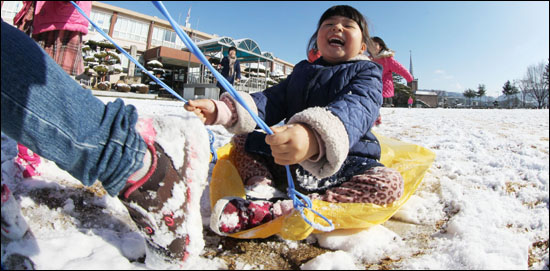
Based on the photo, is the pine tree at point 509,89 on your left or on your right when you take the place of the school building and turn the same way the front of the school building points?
on your left

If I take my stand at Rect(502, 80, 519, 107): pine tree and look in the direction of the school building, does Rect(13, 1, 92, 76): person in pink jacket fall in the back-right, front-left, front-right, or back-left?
front-left

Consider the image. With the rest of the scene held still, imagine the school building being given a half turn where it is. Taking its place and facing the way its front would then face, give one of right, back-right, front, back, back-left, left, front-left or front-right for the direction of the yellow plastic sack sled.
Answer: back-left

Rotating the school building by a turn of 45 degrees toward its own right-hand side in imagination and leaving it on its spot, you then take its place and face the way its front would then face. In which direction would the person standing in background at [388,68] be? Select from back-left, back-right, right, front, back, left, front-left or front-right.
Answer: front

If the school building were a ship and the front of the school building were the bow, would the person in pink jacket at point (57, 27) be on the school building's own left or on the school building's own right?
on the school building's own right
